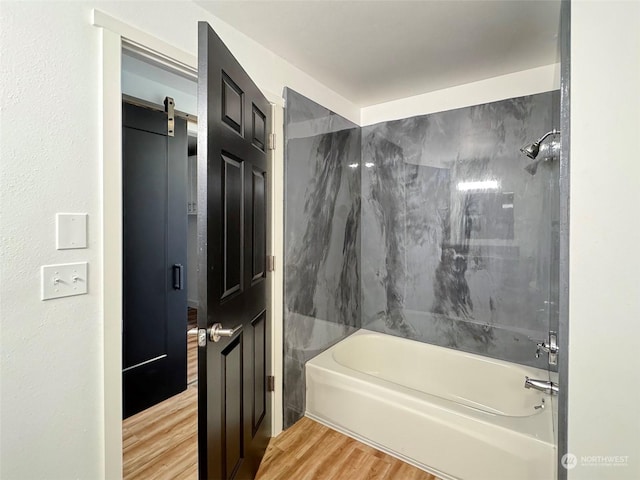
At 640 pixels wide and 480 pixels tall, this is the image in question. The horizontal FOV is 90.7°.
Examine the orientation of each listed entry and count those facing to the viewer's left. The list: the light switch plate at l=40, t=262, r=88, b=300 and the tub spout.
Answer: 1

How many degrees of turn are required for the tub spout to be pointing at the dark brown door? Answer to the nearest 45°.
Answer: approximately 45° to its left

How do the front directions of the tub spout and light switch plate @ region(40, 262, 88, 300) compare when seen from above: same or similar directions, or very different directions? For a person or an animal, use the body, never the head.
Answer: very different directions

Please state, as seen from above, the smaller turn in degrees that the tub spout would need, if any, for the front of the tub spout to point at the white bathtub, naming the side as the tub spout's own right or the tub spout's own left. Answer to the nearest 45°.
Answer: approximately 45° to the tub spout's own right

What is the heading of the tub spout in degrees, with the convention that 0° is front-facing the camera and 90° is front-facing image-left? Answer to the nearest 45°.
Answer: approximately 90°

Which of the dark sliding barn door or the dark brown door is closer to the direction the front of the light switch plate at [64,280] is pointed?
the dark brown door
